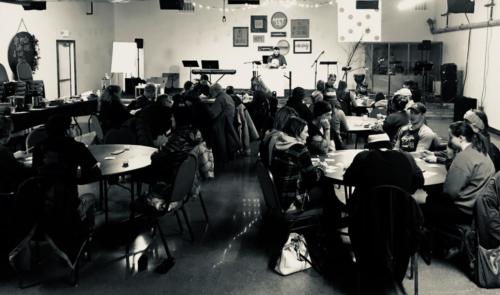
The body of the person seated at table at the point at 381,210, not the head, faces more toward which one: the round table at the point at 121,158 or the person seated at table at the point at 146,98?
the person seated at table

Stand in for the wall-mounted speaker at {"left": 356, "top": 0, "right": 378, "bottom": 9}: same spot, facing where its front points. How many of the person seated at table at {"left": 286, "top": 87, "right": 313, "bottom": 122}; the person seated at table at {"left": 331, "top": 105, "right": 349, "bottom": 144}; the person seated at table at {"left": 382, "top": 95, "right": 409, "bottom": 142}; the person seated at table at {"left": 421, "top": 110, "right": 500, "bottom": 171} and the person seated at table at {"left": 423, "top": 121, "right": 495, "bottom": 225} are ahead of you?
5

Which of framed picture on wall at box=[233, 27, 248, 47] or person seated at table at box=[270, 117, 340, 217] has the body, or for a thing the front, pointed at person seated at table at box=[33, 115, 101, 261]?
the framed picture on wall

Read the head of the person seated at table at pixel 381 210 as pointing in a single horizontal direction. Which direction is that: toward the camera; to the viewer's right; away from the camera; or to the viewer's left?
away from the camera

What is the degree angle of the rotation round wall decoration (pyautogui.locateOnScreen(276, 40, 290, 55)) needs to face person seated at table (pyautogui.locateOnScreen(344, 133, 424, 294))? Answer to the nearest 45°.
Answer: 0° — it already faces them

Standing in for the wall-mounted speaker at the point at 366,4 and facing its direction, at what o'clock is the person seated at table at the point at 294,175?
The person seated at table is roughly at 12 o'clock from the wall-mounted speaker.

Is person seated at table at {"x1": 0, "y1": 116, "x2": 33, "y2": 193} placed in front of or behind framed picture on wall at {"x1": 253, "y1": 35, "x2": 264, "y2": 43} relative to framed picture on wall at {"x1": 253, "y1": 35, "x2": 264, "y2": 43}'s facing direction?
in front

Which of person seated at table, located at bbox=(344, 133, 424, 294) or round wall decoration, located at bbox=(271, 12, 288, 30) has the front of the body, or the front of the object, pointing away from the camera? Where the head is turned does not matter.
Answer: the person seated at table

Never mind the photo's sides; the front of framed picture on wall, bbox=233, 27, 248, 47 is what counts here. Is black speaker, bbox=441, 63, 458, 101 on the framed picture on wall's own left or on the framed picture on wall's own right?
on the framed picture on wall's own left

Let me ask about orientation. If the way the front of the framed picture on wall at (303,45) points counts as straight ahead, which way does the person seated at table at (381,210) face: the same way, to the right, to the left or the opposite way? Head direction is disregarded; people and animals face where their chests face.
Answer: the opposite way

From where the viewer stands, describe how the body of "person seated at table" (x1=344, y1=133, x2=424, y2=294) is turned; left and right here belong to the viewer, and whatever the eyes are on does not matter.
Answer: facing away from the viewer

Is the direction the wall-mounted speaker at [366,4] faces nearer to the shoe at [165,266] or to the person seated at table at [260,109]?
the shoe

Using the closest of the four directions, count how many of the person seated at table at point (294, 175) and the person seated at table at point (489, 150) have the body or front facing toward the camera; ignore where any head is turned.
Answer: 0

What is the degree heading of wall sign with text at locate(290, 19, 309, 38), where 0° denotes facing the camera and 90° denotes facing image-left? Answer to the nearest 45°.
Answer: approximately 0°

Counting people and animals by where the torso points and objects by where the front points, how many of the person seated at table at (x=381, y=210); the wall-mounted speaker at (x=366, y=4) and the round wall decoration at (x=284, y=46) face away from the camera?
1

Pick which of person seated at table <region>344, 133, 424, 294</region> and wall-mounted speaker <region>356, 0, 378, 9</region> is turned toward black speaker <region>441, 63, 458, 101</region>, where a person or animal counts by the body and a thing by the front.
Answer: the person seated at table
